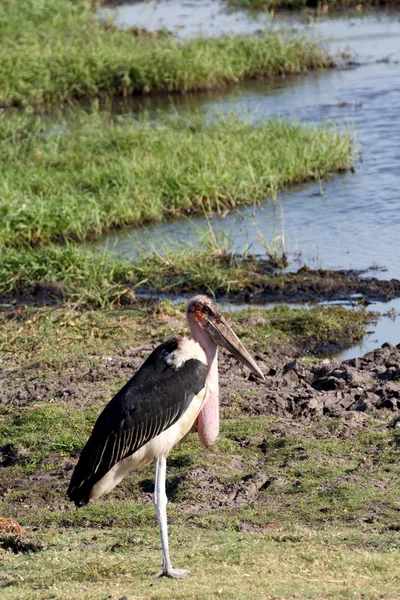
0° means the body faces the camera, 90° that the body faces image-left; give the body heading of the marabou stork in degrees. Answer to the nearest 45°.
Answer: approximately 270°
